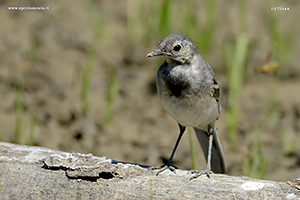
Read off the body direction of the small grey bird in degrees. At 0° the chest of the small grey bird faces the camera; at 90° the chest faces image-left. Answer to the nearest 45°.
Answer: approximately 45°
